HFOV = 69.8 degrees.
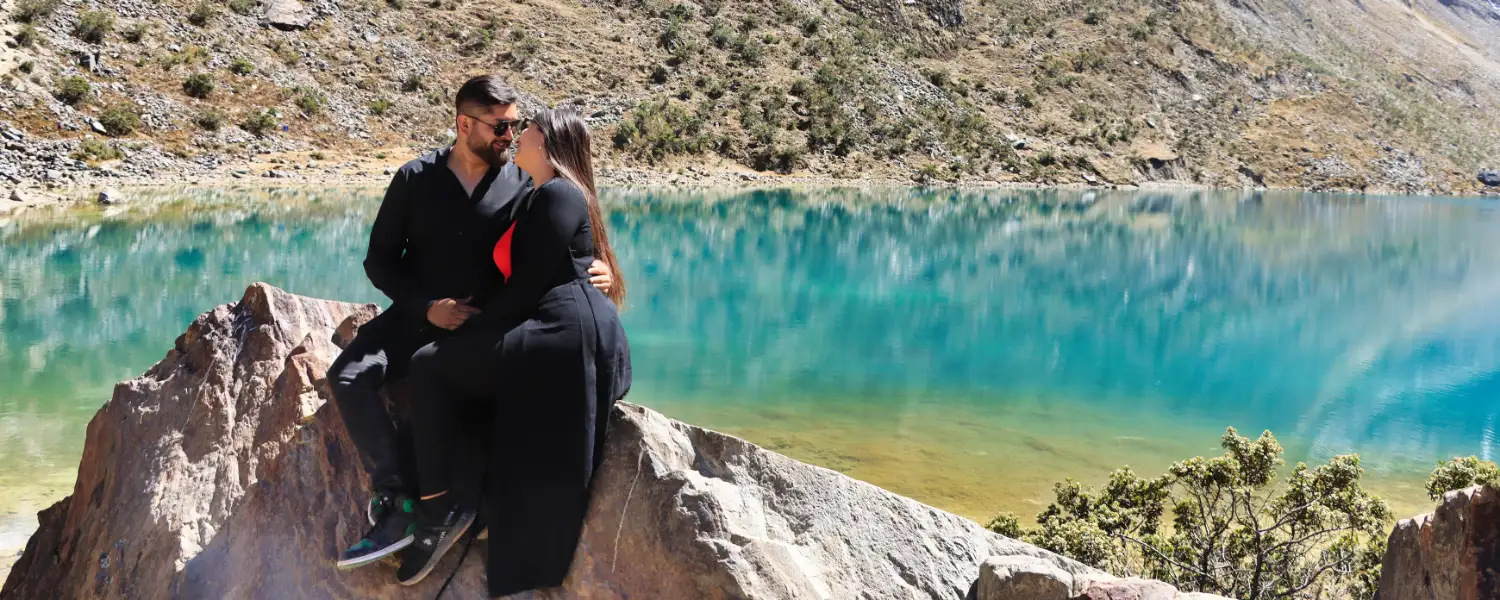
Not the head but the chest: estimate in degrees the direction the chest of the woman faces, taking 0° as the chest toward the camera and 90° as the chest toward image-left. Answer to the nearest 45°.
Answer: approximately 90°

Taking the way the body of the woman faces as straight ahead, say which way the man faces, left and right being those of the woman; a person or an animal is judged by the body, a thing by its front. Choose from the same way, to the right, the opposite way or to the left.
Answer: to the left

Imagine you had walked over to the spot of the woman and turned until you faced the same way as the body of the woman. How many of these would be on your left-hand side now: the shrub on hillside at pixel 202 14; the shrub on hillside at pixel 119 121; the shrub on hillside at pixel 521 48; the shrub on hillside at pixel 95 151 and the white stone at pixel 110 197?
0

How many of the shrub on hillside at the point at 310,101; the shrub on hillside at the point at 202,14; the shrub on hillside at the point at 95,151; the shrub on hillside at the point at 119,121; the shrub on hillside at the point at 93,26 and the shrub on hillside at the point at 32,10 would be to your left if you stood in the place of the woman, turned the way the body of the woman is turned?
0

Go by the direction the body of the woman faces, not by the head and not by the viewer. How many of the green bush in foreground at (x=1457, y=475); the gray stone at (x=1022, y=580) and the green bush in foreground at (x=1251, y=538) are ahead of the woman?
0

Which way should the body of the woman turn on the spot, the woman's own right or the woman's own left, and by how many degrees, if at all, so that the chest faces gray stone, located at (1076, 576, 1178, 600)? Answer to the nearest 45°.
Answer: approximately 180°

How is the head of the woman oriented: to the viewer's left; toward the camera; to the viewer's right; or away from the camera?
to the viewer's left

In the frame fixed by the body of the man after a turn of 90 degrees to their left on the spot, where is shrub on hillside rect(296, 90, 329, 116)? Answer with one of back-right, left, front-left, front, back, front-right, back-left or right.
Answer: left

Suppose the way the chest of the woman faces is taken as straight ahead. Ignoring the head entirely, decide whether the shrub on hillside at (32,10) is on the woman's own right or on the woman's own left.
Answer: on the woman's own right

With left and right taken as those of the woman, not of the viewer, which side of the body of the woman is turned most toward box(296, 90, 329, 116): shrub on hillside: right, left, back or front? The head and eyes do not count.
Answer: right

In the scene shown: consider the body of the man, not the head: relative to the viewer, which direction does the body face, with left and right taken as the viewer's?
facing the viewer

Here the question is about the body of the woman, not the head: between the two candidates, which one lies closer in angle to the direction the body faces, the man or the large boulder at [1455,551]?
the man

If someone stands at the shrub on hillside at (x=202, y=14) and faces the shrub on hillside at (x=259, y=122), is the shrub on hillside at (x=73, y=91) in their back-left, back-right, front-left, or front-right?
front-right

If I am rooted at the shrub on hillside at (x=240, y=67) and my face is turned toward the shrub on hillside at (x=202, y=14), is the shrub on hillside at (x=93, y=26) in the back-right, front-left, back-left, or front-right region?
front-left

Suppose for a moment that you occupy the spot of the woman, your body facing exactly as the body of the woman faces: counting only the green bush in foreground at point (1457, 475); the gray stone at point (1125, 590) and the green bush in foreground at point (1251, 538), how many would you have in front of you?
0

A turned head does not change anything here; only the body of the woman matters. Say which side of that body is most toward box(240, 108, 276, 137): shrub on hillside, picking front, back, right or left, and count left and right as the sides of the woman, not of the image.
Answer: right

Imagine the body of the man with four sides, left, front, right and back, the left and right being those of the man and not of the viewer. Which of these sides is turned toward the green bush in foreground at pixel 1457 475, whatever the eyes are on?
left

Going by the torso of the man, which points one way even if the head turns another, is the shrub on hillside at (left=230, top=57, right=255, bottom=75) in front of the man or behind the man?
behind

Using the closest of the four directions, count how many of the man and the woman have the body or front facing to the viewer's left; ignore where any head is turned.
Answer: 1

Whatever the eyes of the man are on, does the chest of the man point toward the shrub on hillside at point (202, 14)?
no
